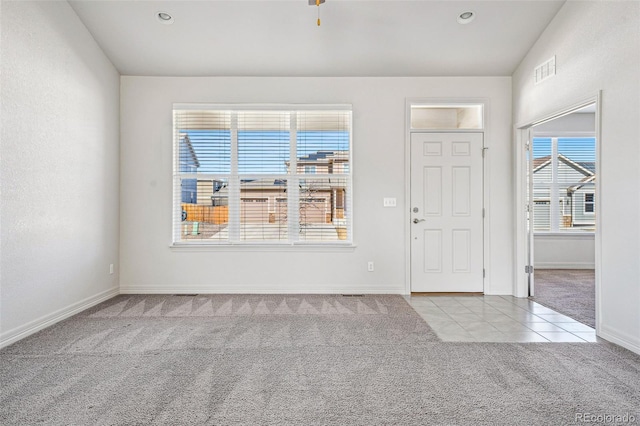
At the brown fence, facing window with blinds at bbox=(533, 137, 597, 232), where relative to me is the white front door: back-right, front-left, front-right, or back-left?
front-right

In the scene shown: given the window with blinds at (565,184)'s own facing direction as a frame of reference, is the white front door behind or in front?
in front

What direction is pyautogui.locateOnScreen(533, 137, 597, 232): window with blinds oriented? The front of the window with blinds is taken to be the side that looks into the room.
toward the camera

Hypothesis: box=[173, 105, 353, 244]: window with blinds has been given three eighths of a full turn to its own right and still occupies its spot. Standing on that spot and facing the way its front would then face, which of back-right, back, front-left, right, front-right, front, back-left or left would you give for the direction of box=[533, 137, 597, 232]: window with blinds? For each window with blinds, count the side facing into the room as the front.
back-right

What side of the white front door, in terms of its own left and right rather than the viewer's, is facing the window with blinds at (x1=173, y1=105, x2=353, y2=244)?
right

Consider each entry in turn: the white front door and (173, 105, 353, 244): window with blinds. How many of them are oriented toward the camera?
2

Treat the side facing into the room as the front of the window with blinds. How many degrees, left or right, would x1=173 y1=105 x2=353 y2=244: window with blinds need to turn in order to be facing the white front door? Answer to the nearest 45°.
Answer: approximately 90° to its left
